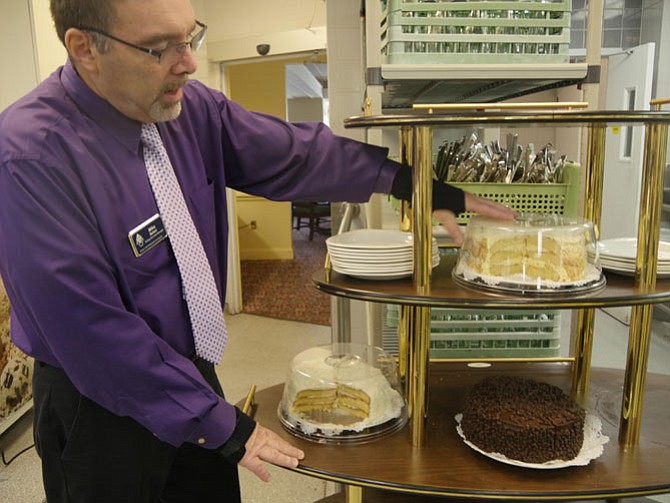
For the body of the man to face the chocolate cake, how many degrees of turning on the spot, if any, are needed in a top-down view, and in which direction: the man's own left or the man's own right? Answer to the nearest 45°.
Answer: approximately 45° to the man's own left

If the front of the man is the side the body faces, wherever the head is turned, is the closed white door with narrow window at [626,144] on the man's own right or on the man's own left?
on the man's own left

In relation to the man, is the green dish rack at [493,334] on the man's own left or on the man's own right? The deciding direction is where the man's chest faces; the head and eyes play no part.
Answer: on the man's own left

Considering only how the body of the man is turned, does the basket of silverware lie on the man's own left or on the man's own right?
on the man's own left

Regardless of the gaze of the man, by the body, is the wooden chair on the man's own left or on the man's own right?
on the man's own left

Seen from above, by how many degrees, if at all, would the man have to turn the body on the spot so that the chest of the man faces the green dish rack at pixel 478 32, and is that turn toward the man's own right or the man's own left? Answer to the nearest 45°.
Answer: approximately 45° to the man's own left

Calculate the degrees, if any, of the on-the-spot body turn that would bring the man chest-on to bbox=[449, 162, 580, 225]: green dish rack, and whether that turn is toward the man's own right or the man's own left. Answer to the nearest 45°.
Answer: approximately 45° to the man's own left

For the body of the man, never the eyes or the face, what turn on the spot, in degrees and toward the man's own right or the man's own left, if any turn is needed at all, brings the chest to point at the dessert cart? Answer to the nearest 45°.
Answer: approximately 45° to the man's own left

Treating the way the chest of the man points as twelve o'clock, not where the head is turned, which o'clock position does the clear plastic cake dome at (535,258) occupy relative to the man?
The clear plastic cake dome is roughly at 11 o'clock from the man.

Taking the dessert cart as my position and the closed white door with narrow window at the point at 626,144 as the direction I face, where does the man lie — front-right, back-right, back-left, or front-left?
back-left

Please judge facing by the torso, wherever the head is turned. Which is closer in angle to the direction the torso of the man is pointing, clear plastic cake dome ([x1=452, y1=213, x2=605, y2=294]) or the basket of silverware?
the clear plastic cake dome

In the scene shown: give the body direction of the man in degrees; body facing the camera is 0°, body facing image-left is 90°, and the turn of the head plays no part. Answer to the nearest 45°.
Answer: approximately 315°
